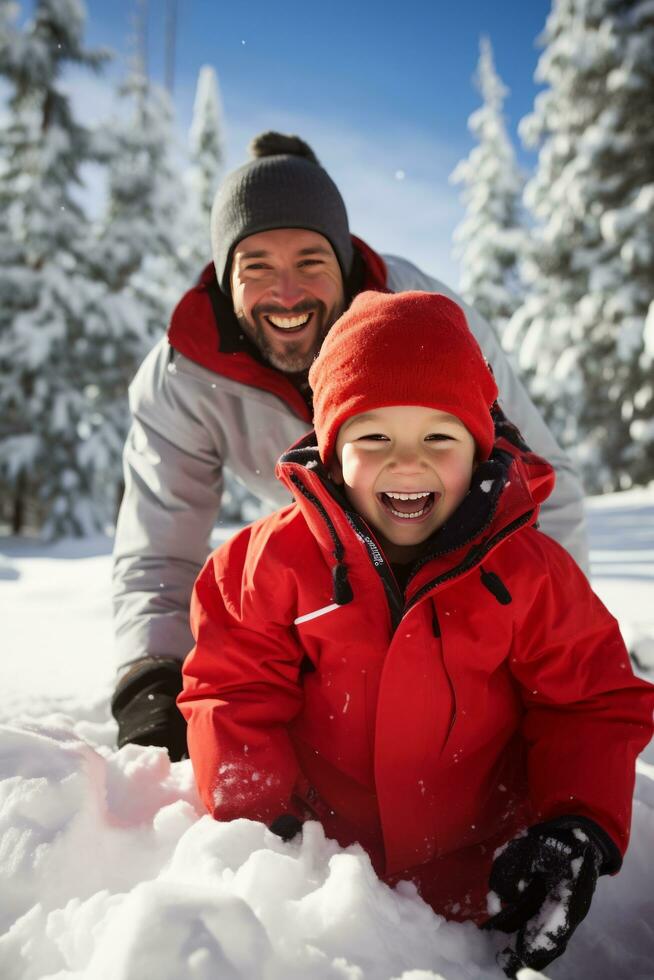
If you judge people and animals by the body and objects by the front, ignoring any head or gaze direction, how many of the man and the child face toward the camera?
2

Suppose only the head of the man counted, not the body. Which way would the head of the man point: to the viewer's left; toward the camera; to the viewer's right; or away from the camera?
toward the camera

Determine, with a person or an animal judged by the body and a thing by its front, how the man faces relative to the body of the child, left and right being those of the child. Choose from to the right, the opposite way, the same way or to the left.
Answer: the same way

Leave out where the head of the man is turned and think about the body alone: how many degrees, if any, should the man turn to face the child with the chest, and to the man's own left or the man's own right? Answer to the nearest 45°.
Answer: approximately 45° to the man's own left

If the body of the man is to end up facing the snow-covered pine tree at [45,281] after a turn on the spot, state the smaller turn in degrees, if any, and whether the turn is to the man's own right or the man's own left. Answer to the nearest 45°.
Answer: approximately 135° to the man's own right

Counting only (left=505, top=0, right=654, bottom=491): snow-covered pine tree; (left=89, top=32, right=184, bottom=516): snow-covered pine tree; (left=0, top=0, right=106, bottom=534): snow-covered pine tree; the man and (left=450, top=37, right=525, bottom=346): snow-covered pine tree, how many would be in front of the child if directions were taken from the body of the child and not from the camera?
0

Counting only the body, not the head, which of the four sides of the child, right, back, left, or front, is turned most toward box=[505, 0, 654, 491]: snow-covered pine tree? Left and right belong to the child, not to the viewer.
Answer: back

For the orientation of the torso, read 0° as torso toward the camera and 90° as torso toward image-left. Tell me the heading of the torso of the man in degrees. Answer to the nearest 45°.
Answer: approximately 0°

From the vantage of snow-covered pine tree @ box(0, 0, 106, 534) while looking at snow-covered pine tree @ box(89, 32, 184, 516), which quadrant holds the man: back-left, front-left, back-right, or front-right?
back-right

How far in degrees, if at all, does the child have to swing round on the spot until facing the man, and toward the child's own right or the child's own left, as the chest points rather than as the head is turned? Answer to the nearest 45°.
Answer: approximately 135° to the child's own right

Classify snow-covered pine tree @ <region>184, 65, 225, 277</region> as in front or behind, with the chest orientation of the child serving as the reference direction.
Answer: behind

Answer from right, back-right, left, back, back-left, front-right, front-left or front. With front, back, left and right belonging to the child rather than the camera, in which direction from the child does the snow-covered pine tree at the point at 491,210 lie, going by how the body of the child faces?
back

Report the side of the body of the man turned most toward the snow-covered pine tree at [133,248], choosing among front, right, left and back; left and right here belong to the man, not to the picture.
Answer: back

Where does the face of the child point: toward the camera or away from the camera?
toward the camera

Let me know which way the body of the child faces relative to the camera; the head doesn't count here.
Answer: toward the camera

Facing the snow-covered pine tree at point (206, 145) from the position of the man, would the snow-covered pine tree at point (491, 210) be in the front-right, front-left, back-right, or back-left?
front-right
